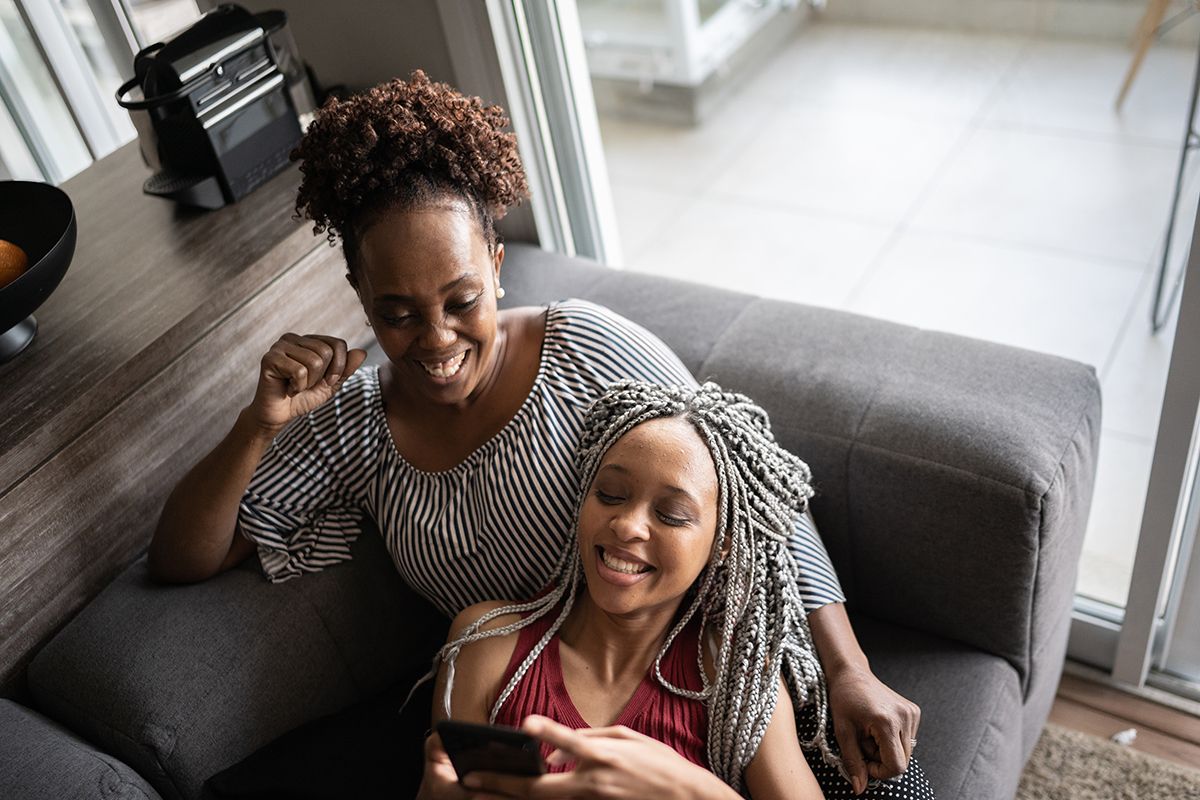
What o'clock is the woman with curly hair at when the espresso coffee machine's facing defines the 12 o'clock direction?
The woman with curly hair is roughly at 10 o'clock from the espresso coffee machine.

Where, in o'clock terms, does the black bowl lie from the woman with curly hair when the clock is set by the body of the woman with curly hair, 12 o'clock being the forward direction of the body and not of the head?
The black bowl is roughly at 4 o'clock from the woman with curly hair.

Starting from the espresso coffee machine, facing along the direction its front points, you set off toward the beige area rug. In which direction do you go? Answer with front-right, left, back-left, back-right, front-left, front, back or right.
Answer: left

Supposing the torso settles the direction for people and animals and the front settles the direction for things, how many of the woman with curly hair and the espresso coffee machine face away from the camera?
0

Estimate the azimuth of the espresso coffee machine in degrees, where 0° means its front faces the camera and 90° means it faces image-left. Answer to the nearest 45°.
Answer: approximately 45°

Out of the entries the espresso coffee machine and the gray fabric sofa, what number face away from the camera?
0
